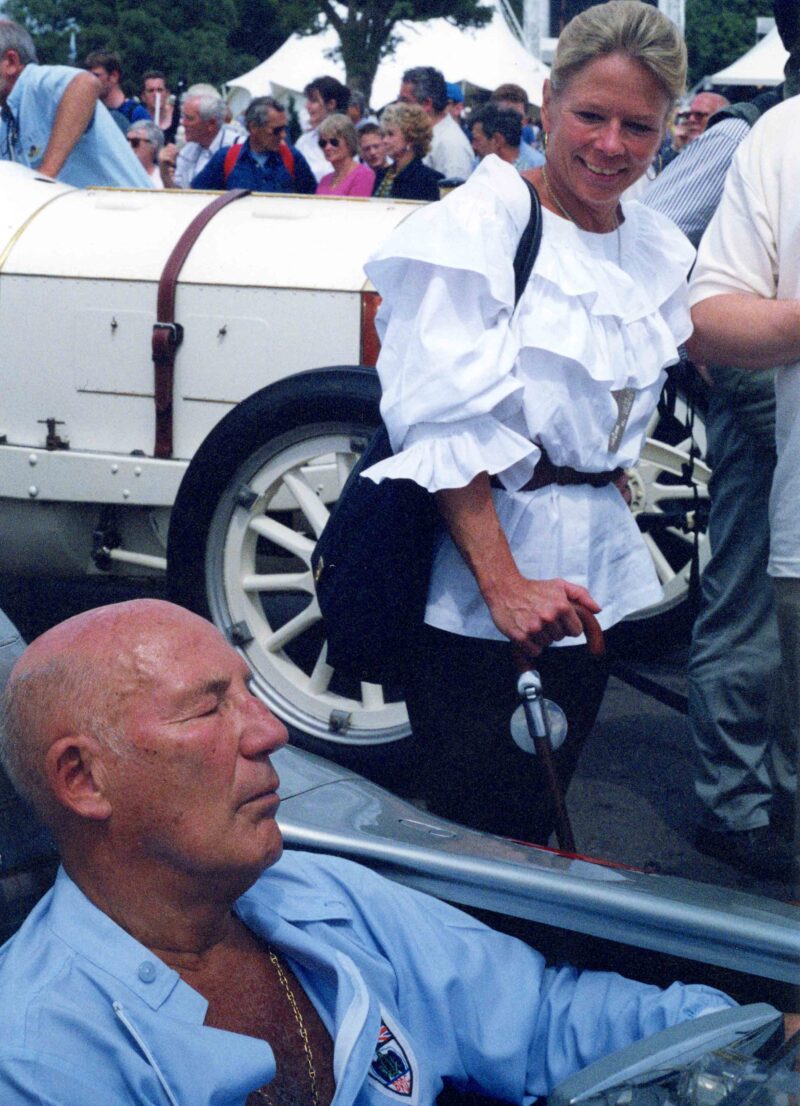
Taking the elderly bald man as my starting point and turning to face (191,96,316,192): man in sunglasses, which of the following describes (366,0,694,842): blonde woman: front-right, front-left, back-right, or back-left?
front-right

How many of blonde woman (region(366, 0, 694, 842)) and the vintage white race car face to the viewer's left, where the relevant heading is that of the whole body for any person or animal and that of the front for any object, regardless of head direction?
0

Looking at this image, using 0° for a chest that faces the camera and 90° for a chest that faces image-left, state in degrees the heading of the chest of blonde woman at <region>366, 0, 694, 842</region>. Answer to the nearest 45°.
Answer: approximately 315°

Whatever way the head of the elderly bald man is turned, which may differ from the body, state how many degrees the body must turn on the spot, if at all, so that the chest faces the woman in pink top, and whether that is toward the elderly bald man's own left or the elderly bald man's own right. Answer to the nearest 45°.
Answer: approximately 135° to the elderly bald man's own left

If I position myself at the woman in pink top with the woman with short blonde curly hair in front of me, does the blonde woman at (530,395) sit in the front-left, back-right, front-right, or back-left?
front-right

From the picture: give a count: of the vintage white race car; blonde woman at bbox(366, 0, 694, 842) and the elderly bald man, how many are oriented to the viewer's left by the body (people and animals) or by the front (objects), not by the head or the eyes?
0

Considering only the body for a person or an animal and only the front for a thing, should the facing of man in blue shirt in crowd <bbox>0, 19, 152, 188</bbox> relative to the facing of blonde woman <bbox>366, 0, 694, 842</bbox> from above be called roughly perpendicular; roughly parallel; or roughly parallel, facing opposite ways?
roughly perpendicular

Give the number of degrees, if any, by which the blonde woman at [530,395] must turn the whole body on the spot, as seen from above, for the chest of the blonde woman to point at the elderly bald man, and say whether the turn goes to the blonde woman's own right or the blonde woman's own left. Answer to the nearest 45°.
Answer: approximately 90° to the blonde woman's own right

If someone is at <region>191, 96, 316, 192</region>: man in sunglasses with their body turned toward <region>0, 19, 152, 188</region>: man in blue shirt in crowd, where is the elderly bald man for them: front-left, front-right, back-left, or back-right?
front-left

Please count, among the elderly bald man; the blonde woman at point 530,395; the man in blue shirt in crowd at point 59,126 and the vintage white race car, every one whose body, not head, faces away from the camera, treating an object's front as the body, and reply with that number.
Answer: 0

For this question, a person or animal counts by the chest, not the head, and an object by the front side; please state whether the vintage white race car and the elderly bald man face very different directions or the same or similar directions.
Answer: same or similar directions
